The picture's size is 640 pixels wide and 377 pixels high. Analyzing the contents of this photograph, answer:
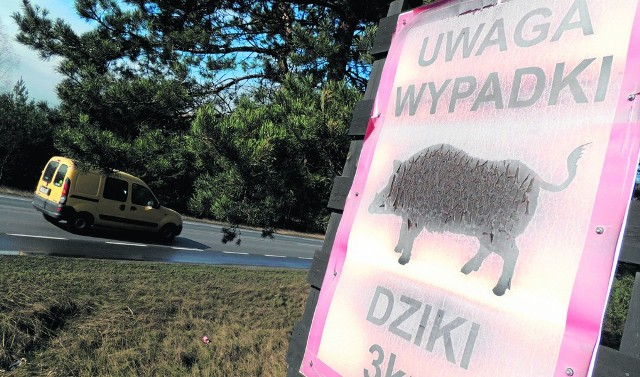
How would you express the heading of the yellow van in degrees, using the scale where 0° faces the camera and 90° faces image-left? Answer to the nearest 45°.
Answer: approximately 225°
